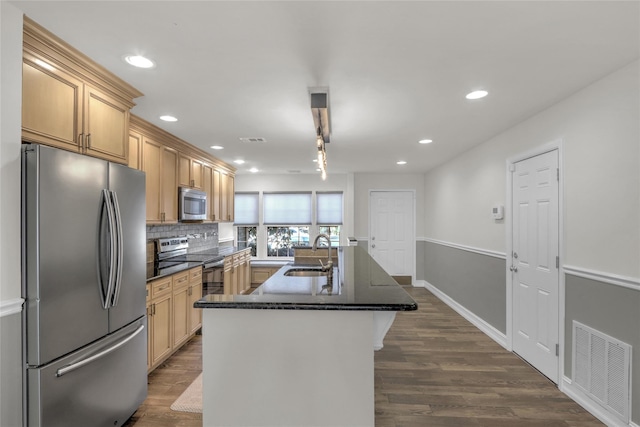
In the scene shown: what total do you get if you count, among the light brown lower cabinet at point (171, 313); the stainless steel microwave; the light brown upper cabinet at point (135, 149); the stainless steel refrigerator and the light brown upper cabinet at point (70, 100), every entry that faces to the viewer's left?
0

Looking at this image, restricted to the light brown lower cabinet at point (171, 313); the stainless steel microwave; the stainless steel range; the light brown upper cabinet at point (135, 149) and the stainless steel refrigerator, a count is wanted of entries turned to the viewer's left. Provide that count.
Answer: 0

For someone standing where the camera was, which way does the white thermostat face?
facing the viewer and to the left of the viewer

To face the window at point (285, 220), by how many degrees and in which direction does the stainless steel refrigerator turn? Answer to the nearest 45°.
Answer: approximately 90° to its left

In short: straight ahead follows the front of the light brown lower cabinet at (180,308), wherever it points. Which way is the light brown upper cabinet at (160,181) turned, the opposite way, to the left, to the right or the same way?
the same way

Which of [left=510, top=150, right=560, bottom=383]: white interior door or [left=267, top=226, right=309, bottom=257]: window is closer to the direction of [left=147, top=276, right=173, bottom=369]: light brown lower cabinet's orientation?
the white interior door

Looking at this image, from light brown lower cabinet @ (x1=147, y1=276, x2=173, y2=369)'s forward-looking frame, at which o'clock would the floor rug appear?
The floor rug is roughly at 1 o'clock from the light brown lower cabinet.

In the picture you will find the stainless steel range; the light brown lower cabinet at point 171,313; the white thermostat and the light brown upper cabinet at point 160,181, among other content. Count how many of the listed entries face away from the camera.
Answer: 0

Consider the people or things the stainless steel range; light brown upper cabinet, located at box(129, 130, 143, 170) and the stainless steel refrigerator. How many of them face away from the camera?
0

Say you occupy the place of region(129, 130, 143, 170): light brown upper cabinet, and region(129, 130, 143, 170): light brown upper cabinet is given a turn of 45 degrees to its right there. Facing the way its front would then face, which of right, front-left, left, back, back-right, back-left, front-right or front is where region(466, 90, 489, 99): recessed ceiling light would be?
front-left

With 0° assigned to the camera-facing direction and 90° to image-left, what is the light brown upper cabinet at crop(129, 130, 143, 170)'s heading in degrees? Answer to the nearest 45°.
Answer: approximately 315°

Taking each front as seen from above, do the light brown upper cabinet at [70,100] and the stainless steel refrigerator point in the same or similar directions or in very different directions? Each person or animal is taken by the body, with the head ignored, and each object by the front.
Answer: same or similar directions

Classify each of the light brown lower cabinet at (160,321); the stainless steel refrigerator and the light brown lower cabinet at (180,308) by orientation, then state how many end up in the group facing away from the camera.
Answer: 0

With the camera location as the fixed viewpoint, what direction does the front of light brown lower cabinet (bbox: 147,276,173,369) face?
facing the viewer and to the right of the viewer

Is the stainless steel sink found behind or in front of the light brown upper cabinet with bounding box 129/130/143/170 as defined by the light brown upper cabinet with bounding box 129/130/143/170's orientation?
in front

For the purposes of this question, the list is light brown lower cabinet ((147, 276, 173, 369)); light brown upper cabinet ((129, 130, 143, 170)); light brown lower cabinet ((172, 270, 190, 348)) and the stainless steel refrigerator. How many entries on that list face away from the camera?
0

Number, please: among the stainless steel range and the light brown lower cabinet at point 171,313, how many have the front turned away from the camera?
0
